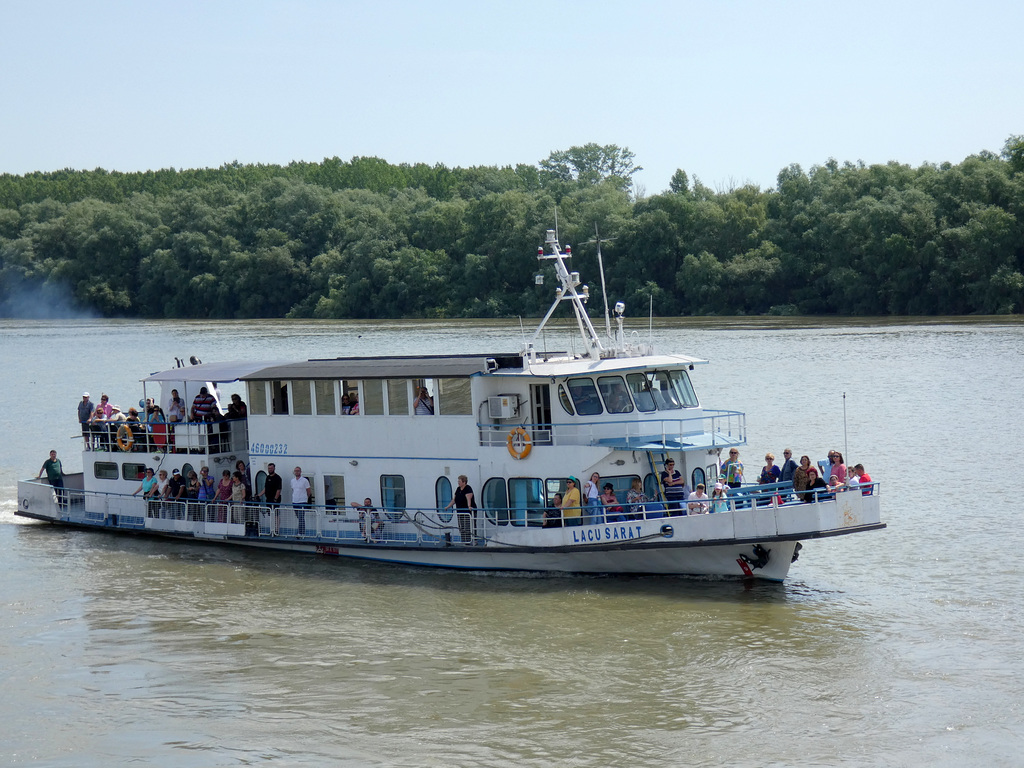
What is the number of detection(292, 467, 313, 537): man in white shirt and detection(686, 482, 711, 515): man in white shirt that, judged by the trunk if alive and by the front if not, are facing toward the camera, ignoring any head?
2

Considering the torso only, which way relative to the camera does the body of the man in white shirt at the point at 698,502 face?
toward the camera

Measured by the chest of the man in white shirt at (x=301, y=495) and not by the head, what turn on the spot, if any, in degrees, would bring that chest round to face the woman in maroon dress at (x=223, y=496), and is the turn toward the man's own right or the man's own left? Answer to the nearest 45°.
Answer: approximately 135° to the man's own right

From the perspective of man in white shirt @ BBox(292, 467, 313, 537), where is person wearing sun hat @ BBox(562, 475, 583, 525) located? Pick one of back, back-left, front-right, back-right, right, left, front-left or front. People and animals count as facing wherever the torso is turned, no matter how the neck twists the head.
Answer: front-left

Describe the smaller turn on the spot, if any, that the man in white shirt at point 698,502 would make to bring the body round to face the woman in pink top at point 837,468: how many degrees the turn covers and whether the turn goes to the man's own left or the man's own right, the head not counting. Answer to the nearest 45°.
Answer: approximately 90° to the man's own left

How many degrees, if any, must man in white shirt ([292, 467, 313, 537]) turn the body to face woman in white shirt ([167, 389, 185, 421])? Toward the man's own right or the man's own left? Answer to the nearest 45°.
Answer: approximately 135° to the man's own right

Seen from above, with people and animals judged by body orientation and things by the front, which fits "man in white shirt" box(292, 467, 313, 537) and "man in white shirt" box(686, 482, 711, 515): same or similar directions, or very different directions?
same or similar directions

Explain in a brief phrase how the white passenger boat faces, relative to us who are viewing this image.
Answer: facing the viewer and to the right of the viewer

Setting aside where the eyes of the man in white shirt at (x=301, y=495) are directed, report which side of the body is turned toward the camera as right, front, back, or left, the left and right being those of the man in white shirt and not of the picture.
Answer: front
